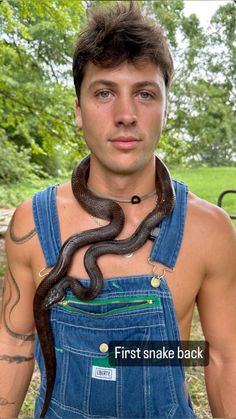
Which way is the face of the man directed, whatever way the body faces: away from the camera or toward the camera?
toward the camera

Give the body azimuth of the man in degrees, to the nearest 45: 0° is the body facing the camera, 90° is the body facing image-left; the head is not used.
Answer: approximately 0°
